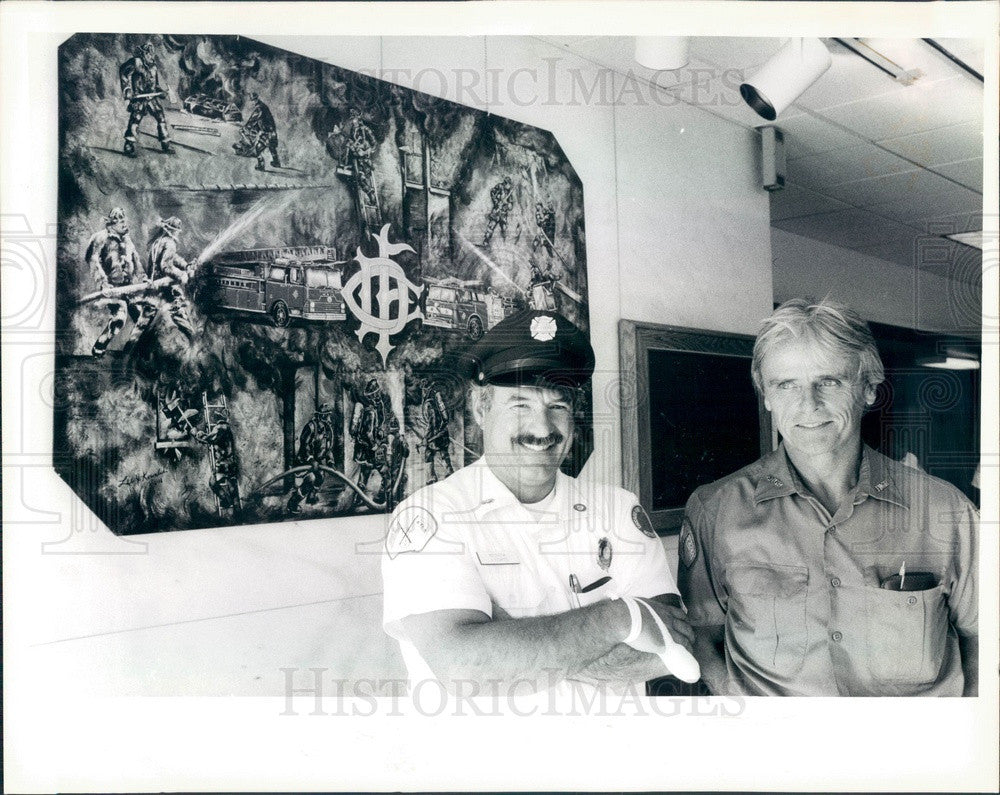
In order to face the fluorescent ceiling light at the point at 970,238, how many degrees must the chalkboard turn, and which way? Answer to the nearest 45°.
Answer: approximately 45° to its left

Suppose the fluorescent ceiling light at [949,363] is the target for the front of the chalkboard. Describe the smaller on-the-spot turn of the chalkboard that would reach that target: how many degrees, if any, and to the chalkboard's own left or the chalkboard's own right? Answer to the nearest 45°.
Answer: approximately 45° to the chalkboard's own left

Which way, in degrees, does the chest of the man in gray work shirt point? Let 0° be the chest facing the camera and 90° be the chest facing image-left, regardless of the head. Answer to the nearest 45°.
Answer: approximately 0°

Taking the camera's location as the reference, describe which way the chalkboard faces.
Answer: facing the viewer and to the right of the viewer
